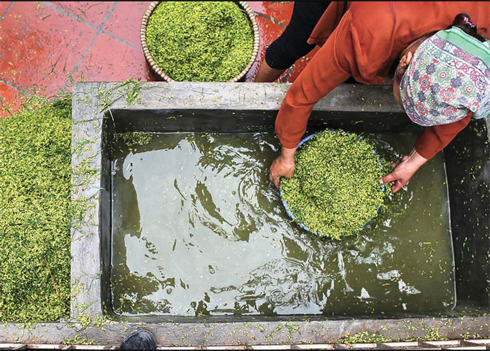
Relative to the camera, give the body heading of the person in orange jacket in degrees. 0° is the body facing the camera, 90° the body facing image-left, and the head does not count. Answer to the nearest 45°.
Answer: approximately 45°

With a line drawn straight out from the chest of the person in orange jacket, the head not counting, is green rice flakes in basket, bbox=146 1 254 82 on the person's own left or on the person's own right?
on the person's own right
